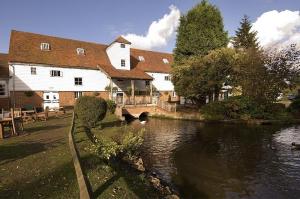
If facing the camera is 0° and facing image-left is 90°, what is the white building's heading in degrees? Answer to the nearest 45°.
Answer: approximately 315°

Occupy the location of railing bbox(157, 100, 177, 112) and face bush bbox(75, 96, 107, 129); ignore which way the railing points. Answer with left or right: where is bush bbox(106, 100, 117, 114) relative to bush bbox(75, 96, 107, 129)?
right

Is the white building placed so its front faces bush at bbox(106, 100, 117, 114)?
yes

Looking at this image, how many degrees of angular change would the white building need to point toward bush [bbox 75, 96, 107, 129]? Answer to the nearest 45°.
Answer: approximately 45° to its right
